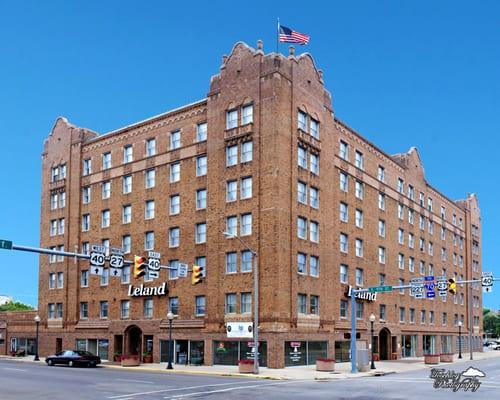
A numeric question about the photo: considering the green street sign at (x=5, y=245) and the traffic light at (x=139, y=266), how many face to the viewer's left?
0

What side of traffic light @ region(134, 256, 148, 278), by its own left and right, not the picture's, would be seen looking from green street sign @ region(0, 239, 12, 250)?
right

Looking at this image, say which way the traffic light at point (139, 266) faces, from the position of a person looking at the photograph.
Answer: facing the viewer and to the right of the viewer

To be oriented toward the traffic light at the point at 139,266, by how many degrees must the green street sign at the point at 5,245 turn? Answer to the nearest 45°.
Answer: approximately 135° to its left

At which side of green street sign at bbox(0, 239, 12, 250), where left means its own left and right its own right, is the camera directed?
front
